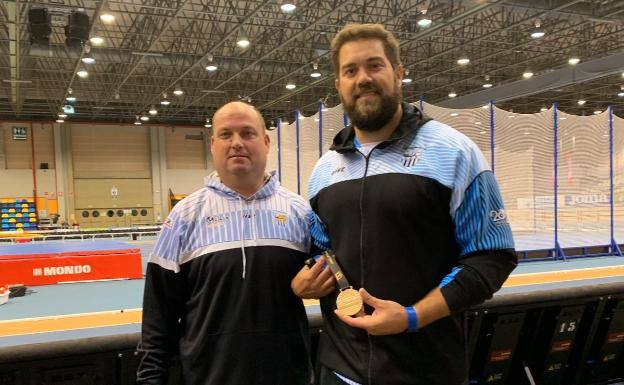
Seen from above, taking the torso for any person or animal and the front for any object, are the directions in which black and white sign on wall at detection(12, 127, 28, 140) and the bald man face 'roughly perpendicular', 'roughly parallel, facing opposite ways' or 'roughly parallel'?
roughly parallel

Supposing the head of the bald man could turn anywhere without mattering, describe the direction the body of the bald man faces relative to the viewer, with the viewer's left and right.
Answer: facing the viewer

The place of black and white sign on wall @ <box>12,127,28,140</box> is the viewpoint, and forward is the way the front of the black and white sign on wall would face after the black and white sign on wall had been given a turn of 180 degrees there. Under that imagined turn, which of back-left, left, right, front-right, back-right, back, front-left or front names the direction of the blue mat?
back

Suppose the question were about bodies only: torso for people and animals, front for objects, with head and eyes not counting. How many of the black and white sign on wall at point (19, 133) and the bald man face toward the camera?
2

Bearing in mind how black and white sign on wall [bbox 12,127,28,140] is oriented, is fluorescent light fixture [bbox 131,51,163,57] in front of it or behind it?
in front

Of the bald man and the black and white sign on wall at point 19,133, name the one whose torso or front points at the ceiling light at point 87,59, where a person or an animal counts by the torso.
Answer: the black and white sign on wall

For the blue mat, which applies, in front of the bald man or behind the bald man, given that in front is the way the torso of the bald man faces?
behind

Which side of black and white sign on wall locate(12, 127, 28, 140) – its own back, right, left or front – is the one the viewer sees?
front

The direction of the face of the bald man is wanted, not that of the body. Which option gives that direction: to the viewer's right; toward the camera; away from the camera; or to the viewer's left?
toward the camera

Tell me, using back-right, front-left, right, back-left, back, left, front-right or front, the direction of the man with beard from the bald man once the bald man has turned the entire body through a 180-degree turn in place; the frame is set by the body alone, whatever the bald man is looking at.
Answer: back-right

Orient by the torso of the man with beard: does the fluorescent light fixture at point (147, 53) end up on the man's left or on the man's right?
on the man's right

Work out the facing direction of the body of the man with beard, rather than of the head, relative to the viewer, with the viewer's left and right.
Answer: facing the viewer and to the left of the viewer

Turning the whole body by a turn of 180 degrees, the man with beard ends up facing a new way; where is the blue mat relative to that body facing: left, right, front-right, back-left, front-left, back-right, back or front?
left

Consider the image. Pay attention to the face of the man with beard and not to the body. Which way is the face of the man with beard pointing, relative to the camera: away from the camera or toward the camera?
toward the camera

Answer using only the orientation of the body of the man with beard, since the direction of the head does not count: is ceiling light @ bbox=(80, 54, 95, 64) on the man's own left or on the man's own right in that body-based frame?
on the man's own right

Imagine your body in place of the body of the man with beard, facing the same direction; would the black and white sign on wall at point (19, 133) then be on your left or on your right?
on your right

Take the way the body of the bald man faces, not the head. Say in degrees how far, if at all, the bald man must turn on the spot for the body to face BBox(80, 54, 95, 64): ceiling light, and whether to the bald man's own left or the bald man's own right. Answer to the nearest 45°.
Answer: approximately 180°

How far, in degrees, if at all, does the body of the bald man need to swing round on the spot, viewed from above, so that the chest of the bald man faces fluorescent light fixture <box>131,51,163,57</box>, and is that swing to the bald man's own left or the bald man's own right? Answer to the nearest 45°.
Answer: approximately 180°

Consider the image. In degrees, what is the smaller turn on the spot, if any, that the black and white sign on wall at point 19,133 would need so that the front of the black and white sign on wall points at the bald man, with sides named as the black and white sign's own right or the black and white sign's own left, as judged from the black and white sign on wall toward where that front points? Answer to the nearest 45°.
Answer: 0° — it already faces them
